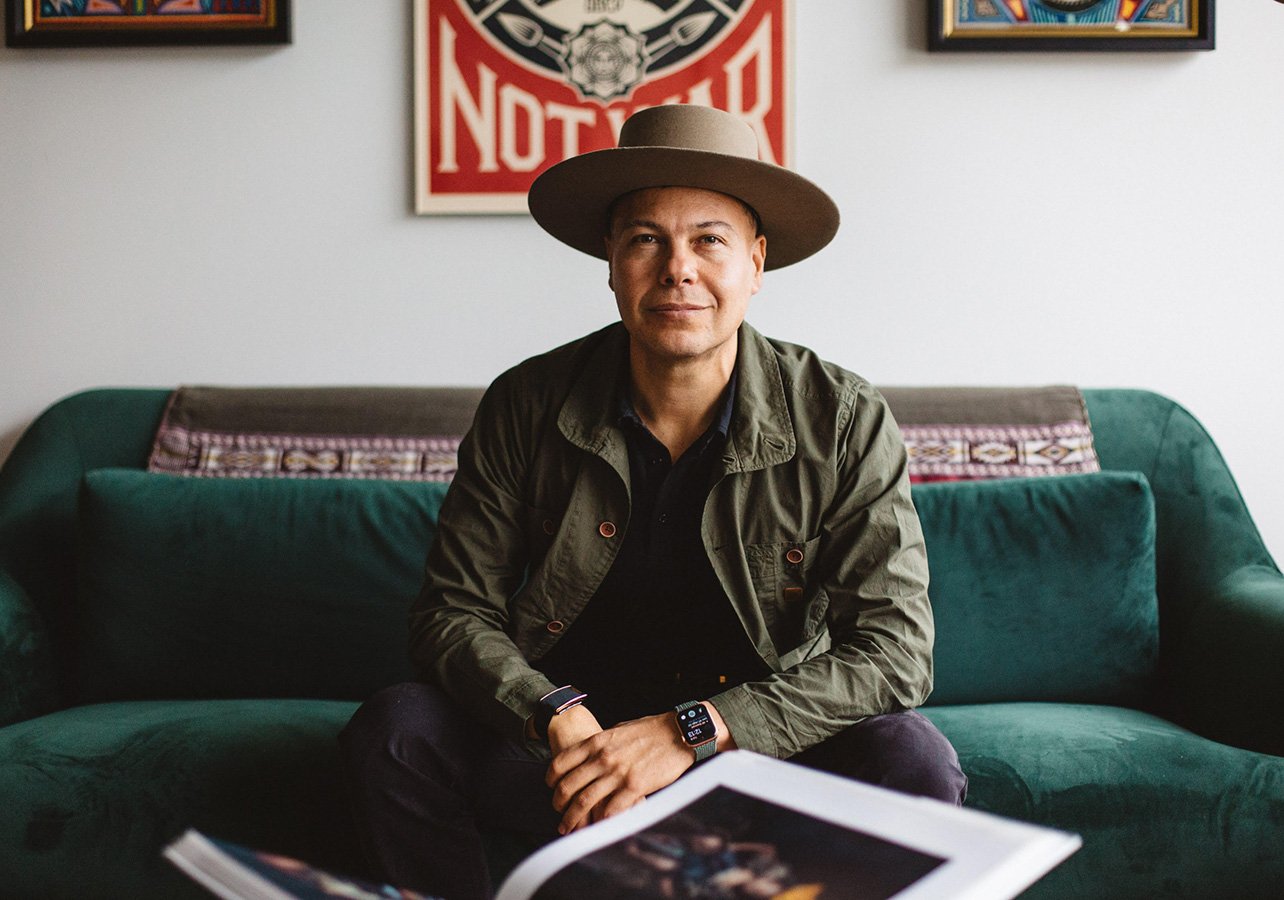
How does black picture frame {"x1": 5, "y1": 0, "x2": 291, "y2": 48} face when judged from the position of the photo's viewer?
facing the viewer

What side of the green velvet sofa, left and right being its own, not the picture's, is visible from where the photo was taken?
front

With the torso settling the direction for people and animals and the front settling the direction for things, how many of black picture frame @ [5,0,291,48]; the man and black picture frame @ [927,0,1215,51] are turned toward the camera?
3

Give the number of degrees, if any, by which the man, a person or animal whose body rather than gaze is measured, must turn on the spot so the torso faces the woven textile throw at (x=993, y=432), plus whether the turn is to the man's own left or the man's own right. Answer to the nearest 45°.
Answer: approximately 135° to the man's own left

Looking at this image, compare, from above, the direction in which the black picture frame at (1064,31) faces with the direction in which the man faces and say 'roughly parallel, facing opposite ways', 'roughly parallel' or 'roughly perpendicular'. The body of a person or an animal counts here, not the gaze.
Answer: roughly parallel

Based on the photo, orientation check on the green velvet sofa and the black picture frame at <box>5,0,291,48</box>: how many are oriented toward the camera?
2

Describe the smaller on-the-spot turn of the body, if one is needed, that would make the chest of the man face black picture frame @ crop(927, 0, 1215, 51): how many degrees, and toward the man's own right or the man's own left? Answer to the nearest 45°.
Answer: approximately 135° to the man's own left

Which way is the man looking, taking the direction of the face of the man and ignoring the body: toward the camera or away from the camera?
toward the camera

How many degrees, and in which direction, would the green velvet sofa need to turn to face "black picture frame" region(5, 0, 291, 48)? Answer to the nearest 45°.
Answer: approximately 135° to its right

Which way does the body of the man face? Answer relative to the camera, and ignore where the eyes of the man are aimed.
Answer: toward the camera

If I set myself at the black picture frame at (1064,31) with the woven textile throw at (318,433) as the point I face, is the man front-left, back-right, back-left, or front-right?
front-left
